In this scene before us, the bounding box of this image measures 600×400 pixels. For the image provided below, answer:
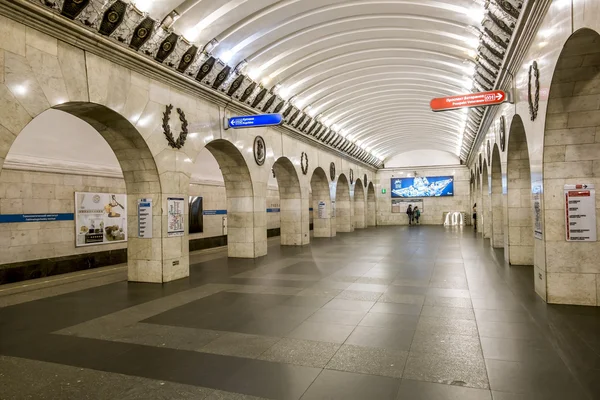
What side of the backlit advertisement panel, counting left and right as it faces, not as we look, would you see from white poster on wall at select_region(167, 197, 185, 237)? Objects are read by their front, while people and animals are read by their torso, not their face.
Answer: front

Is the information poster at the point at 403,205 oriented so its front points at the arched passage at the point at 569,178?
yes

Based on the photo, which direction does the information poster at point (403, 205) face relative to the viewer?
toward the camera

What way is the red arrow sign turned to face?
toward the camera

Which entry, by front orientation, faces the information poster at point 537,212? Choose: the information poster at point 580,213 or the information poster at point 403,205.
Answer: the information poster at point 403,205

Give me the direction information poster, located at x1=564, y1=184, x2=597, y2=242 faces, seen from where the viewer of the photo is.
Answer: facing the viewer

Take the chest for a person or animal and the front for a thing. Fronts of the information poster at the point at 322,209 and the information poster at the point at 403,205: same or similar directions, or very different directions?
same or similar directions

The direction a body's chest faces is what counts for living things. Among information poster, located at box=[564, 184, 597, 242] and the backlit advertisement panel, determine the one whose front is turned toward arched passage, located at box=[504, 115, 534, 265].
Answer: the backlit advertisement panel

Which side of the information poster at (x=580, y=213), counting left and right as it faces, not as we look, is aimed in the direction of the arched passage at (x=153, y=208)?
right

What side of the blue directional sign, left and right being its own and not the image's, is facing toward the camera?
front

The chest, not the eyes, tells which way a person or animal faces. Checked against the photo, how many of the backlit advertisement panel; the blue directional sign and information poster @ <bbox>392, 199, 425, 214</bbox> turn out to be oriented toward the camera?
3

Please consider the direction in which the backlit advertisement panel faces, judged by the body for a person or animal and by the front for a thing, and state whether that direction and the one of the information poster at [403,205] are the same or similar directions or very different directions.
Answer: same or similar directions

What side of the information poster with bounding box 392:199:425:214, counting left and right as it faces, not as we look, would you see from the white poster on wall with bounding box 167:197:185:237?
front

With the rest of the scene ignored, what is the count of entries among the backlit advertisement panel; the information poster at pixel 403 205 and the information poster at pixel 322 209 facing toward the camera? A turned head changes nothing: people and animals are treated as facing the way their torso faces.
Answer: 3
